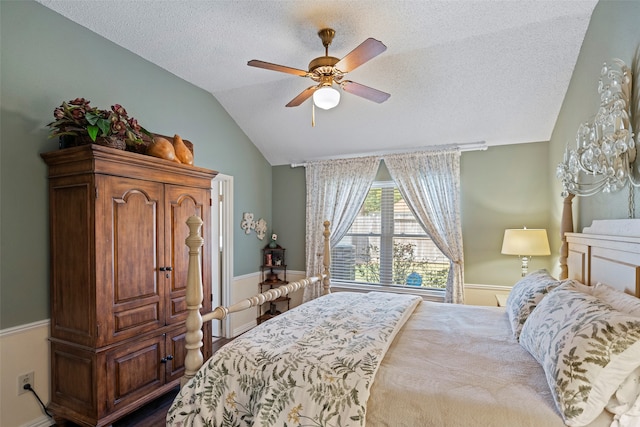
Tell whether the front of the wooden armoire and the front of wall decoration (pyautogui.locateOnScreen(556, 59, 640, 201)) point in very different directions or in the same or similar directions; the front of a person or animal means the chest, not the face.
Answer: very different directions

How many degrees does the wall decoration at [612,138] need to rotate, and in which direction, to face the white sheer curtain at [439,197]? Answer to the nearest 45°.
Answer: approximately 90° to its right

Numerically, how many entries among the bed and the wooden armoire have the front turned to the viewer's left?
1

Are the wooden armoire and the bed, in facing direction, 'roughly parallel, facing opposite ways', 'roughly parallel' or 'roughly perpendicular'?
roughly parallel, facing opposite ways

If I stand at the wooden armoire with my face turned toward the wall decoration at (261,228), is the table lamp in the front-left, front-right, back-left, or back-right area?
front-right

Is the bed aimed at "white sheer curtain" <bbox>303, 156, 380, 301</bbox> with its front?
no

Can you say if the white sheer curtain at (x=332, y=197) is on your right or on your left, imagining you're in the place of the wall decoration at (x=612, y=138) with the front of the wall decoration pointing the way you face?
on your right

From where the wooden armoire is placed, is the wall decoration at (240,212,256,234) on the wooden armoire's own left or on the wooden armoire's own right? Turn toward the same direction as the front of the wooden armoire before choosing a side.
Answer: on the wooden armoire's own left

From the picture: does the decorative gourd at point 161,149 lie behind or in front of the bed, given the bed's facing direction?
in front

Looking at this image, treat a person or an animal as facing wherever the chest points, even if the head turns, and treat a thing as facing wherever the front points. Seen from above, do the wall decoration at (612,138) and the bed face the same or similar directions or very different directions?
same or similar directions

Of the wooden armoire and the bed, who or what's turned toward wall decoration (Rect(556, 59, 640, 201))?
the wooden armoire

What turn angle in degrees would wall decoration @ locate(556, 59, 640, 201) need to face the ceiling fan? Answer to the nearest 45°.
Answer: approximately 45° to its right

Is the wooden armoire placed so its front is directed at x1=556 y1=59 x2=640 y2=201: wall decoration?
yes

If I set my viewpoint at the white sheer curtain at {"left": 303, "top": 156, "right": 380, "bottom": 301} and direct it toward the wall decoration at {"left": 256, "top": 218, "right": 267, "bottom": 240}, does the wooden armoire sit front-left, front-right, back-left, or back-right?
front-left

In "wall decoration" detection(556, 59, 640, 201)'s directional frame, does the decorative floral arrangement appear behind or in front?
in front

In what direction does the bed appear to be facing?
to the viewer's left

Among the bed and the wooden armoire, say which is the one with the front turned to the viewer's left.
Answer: the bed

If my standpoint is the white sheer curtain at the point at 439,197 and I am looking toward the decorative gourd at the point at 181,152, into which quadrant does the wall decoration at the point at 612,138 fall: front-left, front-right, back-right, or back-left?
front-left

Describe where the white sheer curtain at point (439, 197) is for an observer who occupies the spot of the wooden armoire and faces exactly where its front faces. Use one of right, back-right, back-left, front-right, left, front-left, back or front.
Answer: front-left

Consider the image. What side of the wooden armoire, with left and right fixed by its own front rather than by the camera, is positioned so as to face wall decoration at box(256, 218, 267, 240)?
left

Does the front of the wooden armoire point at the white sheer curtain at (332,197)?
no

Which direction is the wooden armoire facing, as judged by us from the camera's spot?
facing the viewer and to the right of the viewer
